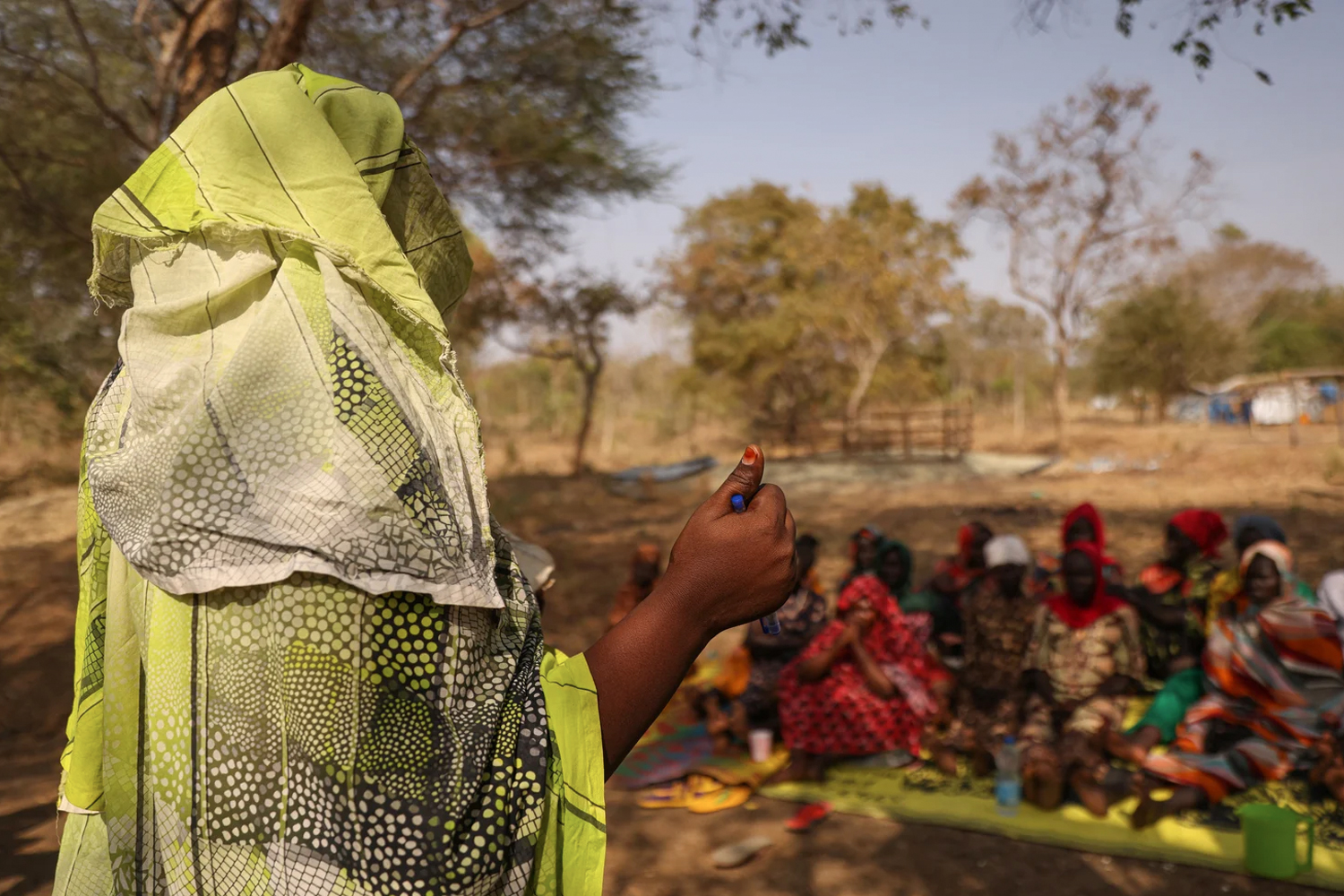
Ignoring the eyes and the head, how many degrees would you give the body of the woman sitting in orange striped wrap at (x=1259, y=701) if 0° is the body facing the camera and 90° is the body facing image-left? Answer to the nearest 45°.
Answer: approximately 45°

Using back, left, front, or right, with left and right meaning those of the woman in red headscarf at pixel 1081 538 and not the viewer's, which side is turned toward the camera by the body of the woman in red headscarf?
front

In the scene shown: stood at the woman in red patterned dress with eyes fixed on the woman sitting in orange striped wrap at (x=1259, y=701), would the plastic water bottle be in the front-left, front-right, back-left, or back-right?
front-right

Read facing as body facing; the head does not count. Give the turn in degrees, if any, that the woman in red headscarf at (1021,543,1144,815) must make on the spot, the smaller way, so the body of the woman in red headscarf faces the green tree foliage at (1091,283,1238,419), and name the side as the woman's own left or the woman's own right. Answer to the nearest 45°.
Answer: approximately 180°

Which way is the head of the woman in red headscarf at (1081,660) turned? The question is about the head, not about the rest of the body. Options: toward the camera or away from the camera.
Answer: toward the camera

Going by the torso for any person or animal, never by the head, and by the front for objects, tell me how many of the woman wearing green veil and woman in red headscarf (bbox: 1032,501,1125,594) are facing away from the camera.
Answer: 1

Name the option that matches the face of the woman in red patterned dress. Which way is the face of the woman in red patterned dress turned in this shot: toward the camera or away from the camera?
toward the camera

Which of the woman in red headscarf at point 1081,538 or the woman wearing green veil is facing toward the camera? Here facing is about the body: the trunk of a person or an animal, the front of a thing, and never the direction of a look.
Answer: the woman in red headscarf

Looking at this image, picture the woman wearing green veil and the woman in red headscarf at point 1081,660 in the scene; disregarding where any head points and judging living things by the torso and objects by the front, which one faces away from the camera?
the woman wearing green veil

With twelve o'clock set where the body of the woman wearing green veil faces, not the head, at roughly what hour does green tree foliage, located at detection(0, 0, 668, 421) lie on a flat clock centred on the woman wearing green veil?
The green tree foliage is roughly at 12 o'clock from the woman wearing green veil.

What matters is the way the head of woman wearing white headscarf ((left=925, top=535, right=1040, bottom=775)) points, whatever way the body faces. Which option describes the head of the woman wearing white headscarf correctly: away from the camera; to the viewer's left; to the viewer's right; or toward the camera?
toward the camera

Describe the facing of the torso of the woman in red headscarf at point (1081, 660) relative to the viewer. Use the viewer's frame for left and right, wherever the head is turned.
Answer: facing the viewer

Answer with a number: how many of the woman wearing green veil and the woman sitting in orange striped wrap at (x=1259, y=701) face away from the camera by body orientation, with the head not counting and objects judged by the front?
1

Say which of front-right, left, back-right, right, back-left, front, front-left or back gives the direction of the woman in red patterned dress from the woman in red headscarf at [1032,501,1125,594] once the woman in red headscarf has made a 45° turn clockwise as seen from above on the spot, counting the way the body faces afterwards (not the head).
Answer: front

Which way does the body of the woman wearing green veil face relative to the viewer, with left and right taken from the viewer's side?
facing away from the viewer

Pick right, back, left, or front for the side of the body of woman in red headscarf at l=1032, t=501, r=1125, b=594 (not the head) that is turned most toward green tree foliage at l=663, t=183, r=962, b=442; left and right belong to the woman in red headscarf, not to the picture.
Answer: back

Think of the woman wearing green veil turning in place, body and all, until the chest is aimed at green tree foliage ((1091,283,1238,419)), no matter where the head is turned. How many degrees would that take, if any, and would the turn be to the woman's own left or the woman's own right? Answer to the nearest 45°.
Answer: approximately 45° to the woman's own right
